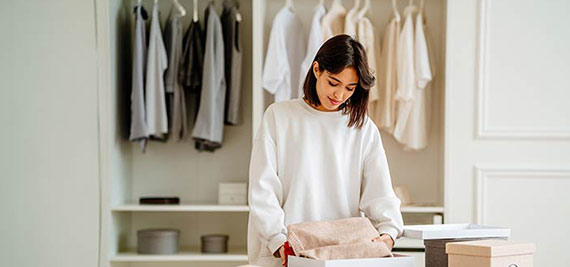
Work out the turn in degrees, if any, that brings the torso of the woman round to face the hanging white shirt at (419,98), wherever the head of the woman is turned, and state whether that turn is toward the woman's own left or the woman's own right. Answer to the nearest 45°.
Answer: approximately 180°

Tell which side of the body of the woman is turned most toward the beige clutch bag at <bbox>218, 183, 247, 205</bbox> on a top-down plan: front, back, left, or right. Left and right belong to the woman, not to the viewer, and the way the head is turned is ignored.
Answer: back

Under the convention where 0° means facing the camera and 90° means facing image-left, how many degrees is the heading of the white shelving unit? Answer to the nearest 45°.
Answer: approximately 0°
